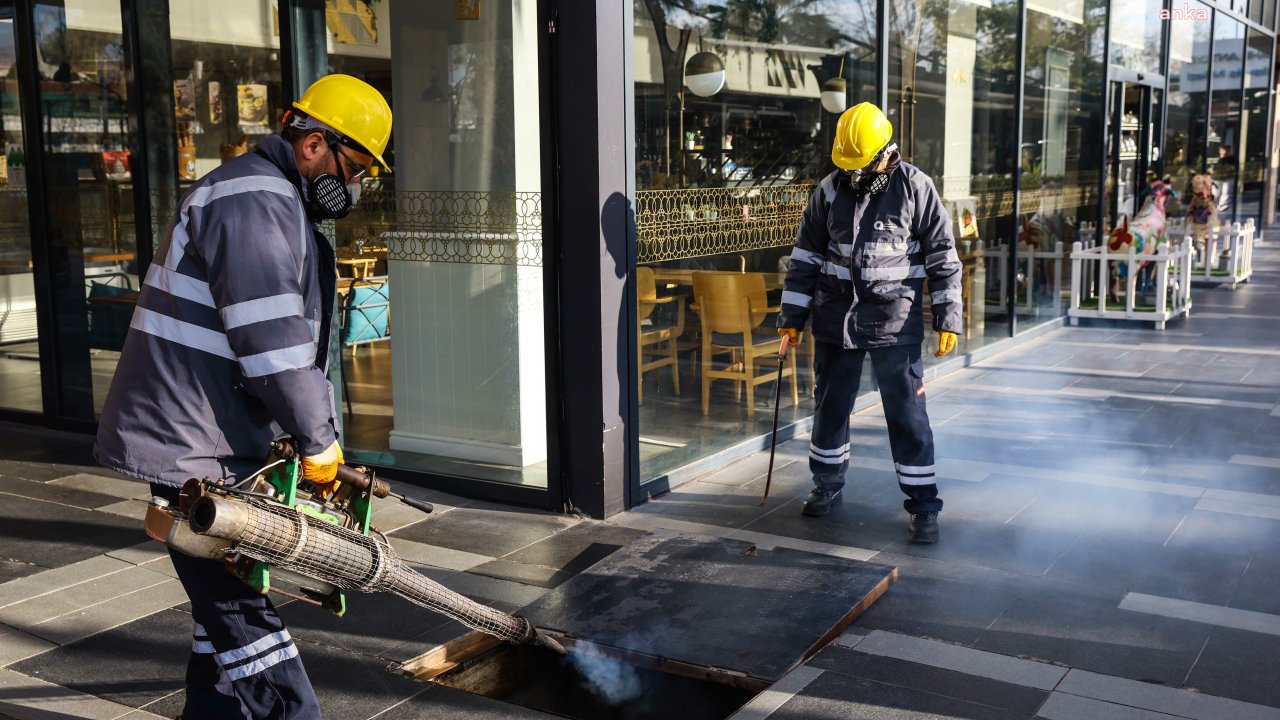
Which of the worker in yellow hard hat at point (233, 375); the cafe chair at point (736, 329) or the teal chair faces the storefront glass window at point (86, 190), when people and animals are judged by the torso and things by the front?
the teal chair

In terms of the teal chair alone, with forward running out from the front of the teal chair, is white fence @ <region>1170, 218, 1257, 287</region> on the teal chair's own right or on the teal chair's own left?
on the teal chair's own right

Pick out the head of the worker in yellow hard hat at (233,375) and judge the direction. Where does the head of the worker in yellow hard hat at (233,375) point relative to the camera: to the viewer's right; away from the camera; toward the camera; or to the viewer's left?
to the viewer's right

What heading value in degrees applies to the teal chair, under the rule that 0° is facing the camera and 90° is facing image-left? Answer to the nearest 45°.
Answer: approximately 135°

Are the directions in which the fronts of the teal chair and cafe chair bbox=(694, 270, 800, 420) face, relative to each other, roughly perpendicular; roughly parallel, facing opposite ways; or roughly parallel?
roughly perpendicular

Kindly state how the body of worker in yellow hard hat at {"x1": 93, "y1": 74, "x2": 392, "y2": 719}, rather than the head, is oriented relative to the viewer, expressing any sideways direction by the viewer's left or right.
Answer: facing to the right of the viewer

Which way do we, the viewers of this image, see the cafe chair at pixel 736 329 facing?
facing away from the viewer and to the right of the viewer

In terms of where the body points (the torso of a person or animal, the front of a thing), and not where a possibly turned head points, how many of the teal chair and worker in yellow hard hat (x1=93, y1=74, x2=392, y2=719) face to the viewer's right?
1
